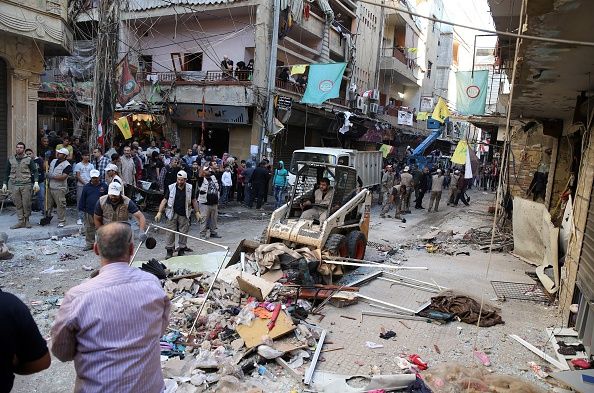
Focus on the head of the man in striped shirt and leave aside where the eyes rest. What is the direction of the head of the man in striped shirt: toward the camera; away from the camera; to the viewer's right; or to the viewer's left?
away from the camera

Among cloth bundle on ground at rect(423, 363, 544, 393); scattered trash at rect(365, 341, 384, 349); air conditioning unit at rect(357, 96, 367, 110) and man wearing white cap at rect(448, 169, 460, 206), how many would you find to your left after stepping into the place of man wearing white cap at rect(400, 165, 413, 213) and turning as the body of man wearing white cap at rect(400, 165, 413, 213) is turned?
2

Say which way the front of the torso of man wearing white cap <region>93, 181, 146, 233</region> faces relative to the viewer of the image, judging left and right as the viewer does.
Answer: facing the viewer

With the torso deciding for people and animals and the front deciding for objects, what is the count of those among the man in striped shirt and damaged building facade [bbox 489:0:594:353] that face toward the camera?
0

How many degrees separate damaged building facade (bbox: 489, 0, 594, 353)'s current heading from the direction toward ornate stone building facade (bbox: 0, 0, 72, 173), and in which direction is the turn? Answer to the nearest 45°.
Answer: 0° — it already faces it

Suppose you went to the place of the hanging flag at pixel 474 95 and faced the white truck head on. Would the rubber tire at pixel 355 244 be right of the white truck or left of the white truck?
left

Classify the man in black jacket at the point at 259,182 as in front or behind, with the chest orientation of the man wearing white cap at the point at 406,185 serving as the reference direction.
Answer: in front

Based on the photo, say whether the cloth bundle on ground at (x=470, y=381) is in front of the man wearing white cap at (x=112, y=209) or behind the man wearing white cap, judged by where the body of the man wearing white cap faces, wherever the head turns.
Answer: in front

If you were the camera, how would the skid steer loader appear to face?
facing the viewer and to the left of the viewer

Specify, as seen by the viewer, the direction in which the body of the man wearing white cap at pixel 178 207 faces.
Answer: toward the camera

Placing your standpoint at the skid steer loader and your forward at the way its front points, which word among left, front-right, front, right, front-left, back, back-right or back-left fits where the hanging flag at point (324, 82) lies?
back-right

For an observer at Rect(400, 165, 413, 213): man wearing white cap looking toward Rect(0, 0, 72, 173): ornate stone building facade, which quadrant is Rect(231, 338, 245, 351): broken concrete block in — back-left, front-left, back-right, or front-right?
front-left
